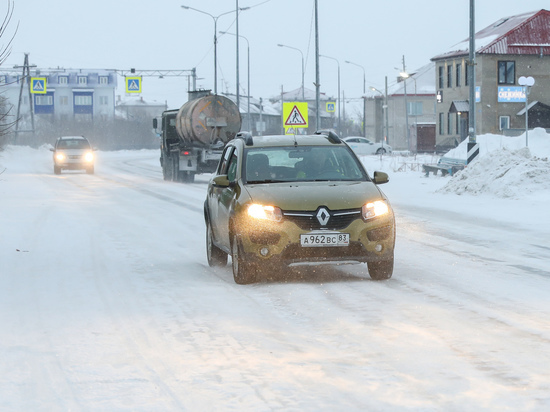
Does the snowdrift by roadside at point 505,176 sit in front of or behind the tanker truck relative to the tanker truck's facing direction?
behind

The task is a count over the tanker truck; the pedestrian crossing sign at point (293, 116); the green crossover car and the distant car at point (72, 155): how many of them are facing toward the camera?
3

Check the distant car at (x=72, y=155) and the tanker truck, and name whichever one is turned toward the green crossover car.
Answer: the distant car

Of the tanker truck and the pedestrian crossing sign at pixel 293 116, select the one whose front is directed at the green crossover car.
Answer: the pedestrian crossing sign
